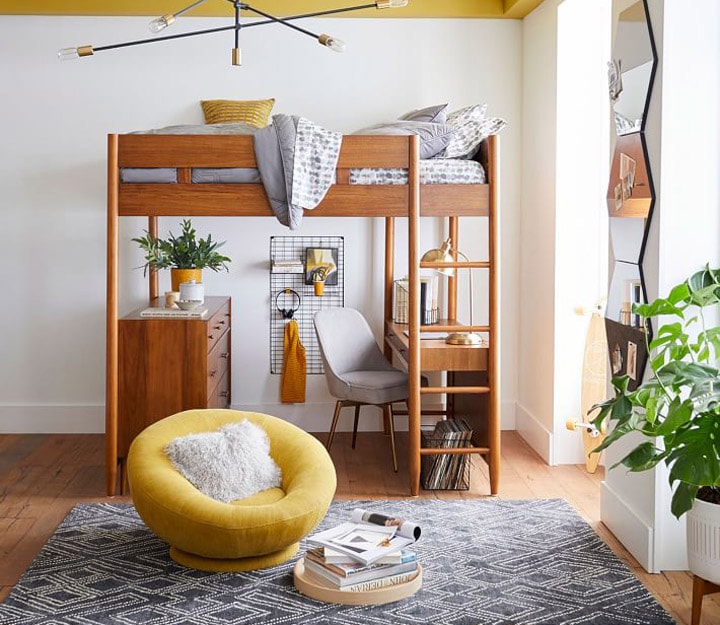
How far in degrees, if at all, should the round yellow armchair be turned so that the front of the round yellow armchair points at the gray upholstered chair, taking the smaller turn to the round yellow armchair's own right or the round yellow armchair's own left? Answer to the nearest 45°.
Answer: approximately 135° to the round yellow armchair's own left

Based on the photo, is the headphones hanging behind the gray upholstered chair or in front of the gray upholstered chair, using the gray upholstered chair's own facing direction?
behind
